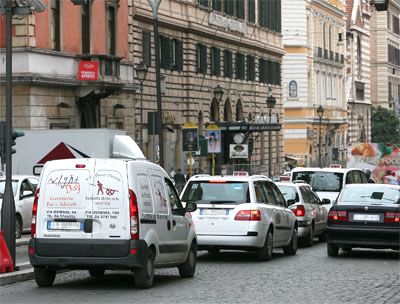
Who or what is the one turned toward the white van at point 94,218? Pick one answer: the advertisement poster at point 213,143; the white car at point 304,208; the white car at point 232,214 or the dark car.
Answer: the advertisement poster

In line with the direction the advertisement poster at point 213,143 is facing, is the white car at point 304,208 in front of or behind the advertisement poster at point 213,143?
in front

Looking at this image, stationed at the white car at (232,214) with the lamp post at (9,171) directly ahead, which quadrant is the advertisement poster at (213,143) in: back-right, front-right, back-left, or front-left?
back-right

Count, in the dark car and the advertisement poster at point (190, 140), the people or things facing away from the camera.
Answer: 1

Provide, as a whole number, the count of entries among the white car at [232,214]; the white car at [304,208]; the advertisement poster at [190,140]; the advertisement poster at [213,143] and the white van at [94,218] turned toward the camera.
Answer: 2

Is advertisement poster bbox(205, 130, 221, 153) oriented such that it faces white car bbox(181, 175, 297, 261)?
yes

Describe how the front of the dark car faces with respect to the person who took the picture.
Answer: facing away from the viewer

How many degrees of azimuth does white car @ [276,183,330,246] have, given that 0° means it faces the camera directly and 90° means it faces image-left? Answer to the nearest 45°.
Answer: approximately 225°
